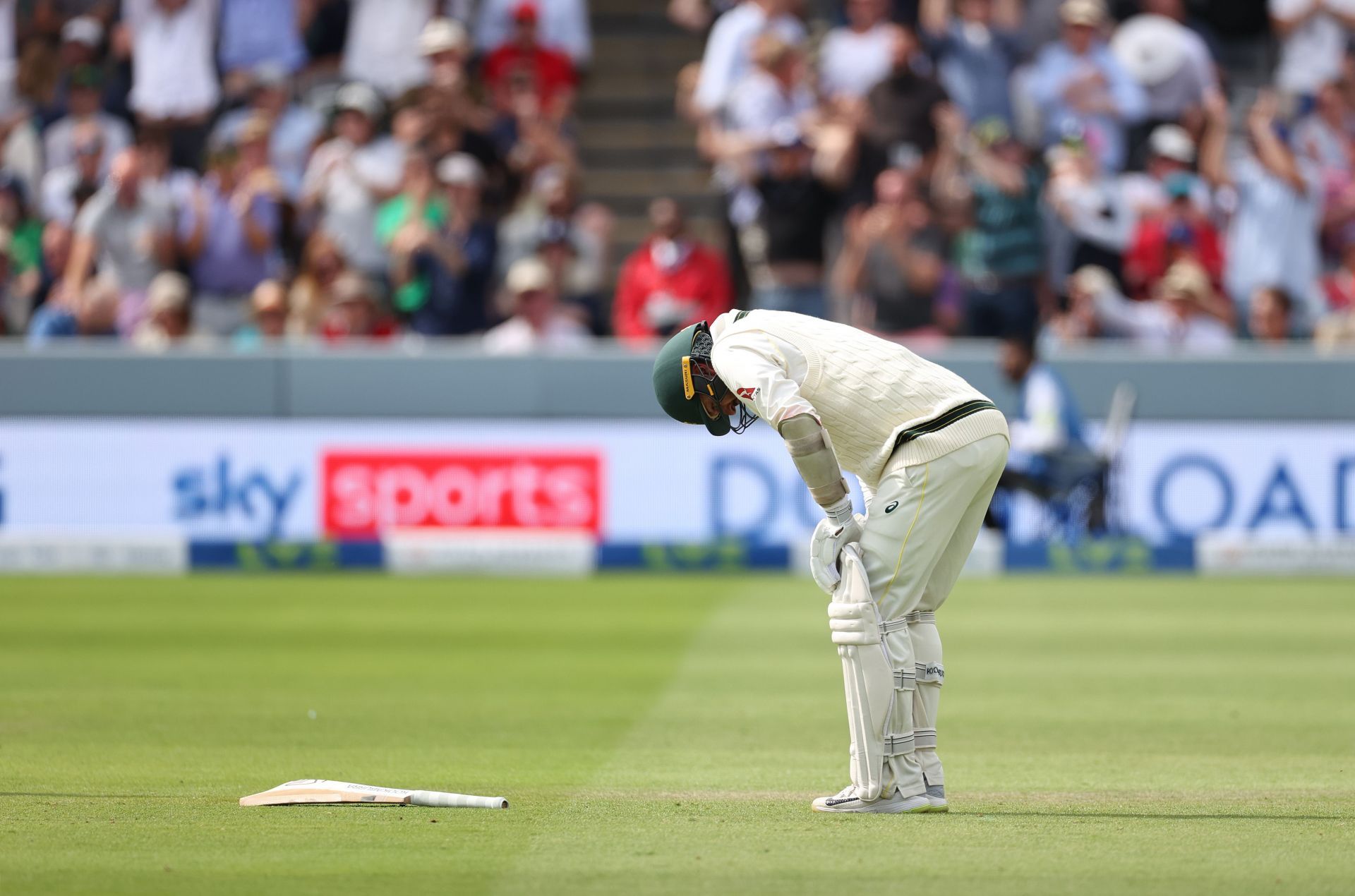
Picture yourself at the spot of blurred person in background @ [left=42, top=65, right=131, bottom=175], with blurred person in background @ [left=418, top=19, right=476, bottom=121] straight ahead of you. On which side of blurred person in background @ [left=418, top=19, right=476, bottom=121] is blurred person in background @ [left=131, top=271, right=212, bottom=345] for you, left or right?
right

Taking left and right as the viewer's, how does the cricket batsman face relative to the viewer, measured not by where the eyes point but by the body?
facing to the left of the viewer

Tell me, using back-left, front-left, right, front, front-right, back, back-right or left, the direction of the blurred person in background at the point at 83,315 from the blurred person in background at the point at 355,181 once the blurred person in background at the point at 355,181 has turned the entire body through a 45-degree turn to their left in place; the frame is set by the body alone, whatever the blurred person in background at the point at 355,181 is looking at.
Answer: back-right

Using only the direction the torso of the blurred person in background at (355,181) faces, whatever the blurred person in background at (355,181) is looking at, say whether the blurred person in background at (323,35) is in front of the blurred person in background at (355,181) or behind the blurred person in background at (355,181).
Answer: behind

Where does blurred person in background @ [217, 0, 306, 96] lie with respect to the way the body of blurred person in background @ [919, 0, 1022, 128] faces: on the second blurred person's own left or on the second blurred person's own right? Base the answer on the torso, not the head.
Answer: on the second blurred person's own right

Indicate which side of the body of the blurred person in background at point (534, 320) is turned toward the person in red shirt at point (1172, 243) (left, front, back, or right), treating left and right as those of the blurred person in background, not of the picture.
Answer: left
